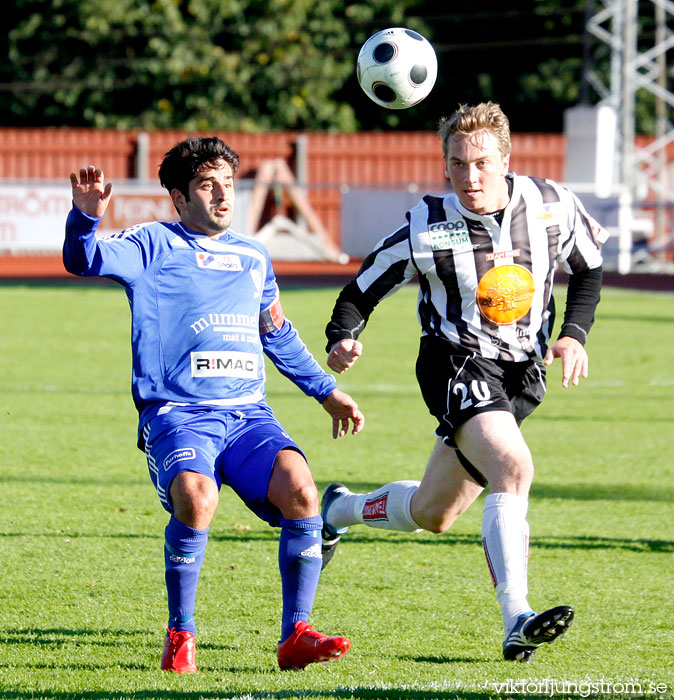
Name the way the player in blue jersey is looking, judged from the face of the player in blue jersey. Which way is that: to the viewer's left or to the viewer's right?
to the viewer's right

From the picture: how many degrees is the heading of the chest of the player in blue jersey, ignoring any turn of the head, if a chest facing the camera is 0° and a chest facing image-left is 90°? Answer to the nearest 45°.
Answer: approximately 315°

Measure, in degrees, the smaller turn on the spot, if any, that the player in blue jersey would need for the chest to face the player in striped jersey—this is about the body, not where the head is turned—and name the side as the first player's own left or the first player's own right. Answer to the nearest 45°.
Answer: approximately 45° to the first player's own left

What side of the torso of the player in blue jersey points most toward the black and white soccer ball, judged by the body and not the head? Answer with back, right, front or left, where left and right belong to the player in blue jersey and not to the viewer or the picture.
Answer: left
